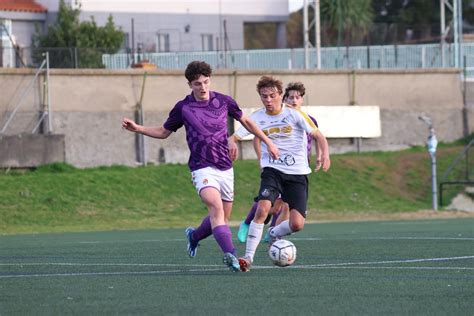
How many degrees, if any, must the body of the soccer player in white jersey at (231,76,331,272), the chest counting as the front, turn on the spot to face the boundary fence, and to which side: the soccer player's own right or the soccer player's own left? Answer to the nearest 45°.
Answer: approximately 180°

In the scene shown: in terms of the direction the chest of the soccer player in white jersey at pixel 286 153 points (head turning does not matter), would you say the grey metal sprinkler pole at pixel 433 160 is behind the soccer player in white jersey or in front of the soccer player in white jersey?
behind

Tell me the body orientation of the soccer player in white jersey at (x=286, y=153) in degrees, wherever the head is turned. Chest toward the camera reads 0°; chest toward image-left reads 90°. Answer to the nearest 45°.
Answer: approximately 0°

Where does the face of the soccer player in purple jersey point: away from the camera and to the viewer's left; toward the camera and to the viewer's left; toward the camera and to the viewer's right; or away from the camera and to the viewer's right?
toward the camera and to the viewer's right
